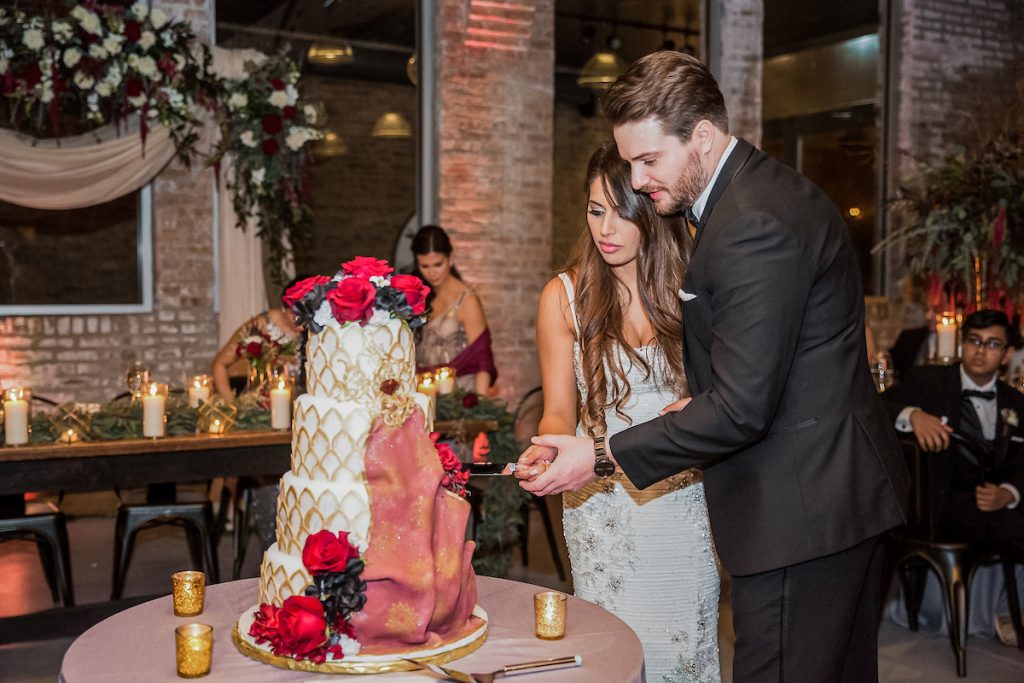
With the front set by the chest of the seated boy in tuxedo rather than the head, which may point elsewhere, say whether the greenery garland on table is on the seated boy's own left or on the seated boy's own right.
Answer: on the seated boy's own right

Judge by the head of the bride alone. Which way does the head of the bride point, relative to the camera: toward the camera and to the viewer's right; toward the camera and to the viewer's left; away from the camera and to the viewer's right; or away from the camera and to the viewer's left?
toward the camera and to the viewer's left

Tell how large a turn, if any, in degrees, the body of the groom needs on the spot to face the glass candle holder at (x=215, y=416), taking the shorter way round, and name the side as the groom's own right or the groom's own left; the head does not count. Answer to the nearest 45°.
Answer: approximately 45° to the groom's own right

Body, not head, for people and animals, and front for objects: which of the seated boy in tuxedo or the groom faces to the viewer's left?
the groom

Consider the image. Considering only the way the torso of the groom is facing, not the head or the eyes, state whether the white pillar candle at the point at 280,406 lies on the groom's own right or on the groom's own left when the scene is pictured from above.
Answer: on the groom's own right

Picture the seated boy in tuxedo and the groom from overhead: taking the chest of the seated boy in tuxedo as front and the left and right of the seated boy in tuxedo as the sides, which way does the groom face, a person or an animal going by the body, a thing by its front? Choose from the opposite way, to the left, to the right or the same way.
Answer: to the right

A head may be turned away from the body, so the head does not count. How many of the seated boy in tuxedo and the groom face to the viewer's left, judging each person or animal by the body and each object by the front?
1

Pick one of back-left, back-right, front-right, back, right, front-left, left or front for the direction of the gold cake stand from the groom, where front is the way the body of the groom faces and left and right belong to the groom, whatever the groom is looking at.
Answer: front-left

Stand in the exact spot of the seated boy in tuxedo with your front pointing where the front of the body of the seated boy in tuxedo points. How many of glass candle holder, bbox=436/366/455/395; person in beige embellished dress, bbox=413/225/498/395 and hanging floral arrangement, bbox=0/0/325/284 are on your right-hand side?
3

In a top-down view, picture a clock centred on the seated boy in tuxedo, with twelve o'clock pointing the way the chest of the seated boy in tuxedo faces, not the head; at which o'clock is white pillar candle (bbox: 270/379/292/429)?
The white pillar candle is roughly at 2 o'clock from the seated boy in tuxedo.

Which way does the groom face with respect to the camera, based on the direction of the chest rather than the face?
to the viewer's left

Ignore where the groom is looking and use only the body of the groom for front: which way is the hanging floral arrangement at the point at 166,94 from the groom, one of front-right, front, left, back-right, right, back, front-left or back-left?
front-right

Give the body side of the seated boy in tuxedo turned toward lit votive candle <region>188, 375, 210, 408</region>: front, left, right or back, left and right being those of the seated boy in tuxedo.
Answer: right

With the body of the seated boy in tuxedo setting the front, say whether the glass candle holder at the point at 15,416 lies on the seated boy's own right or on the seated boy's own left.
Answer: on the seated boy's own right

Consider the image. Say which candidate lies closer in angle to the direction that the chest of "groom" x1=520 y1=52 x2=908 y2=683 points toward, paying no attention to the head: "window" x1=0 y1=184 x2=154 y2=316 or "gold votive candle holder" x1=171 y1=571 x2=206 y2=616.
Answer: the gold votive candle holder

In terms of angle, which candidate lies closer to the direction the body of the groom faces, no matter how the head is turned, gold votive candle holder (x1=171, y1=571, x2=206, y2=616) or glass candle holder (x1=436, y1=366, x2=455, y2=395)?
the gold votive candle holder

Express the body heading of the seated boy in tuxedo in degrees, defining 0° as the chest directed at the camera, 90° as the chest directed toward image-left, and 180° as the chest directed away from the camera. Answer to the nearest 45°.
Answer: approximately 0°
